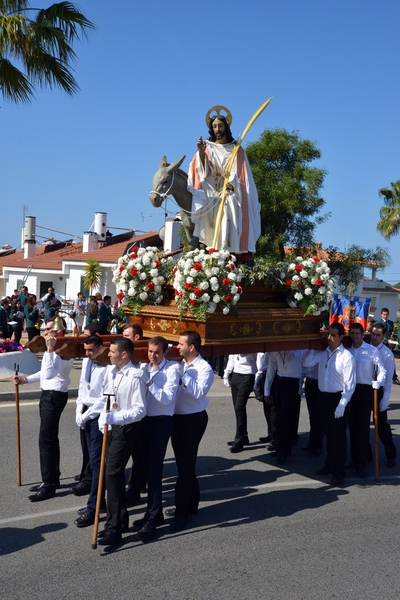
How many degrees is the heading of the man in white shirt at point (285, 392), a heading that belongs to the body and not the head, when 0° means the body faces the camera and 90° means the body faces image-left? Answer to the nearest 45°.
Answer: approximately 45°

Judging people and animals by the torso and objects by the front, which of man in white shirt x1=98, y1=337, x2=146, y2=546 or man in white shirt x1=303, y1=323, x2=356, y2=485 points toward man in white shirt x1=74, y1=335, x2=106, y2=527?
man in white shirt x1=303, y1=323, x2=356, y2=485

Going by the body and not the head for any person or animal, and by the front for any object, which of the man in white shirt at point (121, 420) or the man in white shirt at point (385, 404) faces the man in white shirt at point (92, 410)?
the man in white shirt at point (385, 404)

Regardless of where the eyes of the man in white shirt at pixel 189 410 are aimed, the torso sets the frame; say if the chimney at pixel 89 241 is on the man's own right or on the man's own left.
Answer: on the man's own right

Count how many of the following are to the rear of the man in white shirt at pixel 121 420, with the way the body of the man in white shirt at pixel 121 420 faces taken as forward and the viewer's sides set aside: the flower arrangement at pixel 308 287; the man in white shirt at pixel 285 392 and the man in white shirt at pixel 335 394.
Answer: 3

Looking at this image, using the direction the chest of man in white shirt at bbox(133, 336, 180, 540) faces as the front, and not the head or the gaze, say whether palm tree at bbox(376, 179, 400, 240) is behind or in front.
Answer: behind

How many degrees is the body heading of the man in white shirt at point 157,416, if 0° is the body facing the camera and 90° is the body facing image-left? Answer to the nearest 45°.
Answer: approximately 45°

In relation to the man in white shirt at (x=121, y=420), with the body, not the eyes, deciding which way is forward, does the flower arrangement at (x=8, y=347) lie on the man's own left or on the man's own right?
on the man's own right
